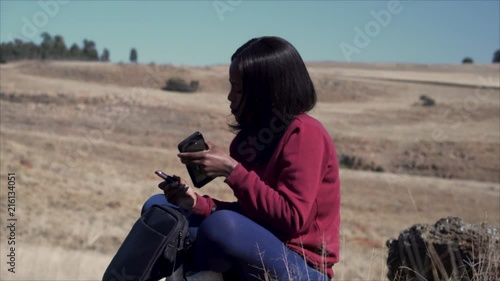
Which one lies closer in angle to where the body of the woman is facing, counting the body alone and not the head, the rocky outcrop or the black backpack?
the black backpack

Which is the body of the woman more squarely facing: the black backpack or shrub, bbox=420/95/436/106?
the black backpack

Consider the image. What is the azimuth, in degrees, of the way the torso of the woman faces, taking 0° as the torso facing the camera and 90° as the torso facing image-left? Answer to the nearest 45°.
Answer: approximately 90°

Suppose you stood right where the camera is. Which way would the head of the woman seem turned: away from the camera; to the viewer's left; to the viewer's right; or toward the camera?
to the viewer's left

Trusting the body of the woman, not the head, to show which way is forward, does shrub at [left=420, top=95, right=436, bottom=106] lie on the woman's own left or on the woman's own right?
on the woman's own right
